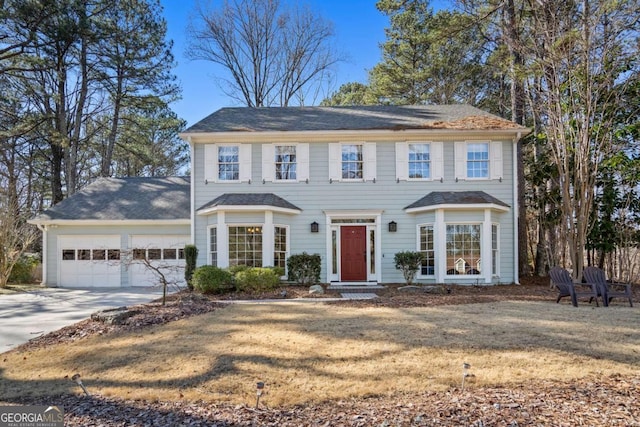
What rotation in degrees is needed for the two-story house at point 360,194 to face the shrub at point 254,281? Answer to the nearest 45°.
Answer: approximately 45° to its right

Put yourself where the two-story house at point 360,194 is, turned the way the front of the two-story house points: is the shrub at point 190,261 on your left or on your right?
on your right

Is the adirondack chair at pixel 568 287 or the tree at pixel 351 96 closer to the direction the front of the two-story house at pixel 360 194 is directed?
the adirondack chair

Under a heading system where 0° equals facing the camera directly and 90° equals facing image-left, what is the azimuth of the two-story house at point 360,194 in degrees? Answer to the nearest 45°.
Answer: approximately 0°

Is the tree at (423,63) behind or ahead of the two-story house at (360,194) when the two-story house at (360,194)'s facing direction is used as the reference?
behind

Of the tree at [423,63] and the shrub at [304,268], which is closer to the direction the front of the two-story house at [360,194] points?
the shrub

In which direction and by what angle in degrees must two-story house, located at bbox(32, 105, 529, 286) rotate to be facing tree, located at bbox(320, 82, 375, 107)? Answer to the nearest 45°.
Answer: approximately 180°
